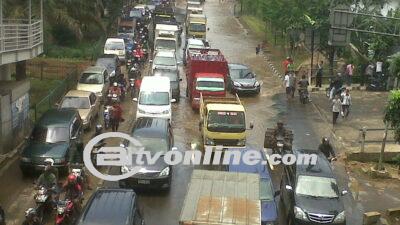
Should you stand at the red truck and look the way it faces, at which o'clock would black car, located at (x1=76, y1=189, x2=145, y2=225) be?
The black car is roughly at 12 o'clock from the red truck.

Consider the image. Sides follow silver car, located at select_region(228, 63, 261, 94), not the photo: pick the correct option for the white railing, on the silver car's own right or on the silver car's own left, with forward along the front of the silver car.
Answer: on the silver car's own right

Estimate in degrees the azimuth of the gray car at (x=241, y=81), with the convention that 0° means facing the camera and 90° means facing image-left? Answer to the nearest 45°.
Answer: approximately 315°

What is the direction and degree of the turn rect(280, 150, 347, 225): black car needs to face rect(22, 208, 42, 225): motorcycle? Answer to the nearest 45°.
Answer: approximately 45° to its right
